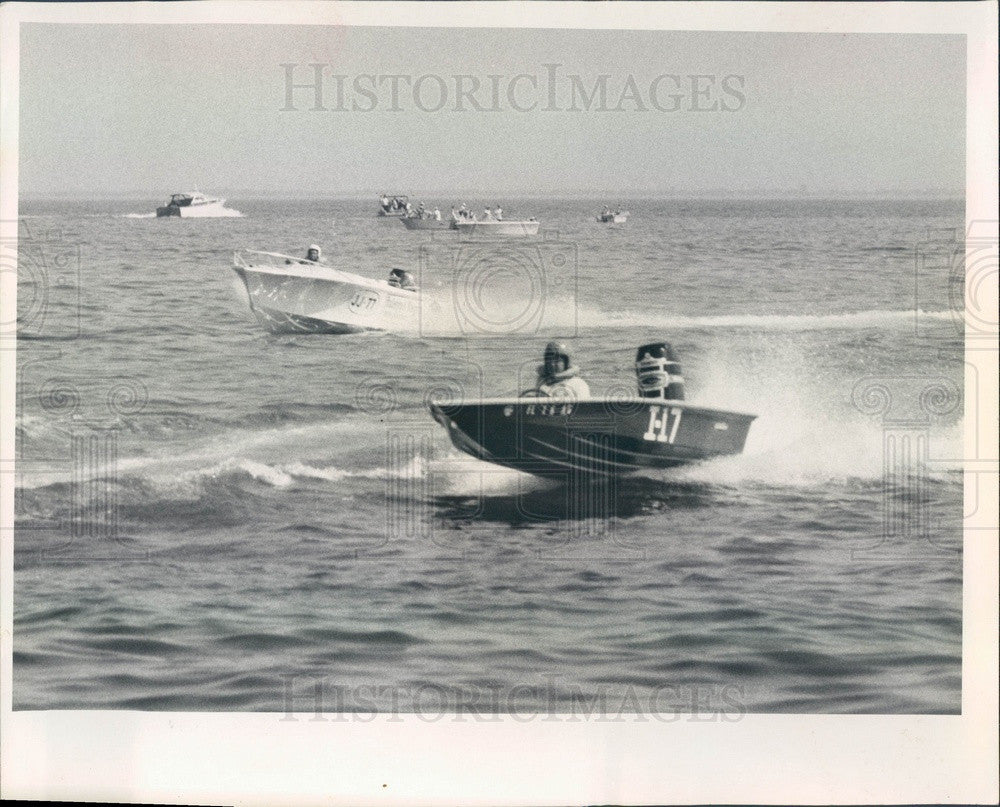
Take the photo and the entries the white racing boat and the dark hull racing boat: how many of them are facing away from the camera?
0

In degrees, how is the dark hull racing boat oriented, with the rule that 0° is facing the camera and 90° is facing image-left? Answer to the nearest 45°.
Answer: approximately 90°

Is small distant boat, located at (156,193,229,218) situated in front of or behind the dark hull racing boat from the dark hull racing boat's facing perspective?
in front

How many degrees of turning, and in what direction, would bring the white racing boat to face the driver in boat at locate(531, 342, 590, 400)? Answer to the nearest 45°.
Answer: approximately 135° to its left

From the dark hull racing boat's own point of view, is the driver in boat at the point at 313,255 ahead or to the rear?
ahead

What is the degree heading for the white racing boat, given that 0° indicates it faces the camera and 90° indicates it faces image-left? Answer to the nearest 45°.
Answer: approximately 45°
